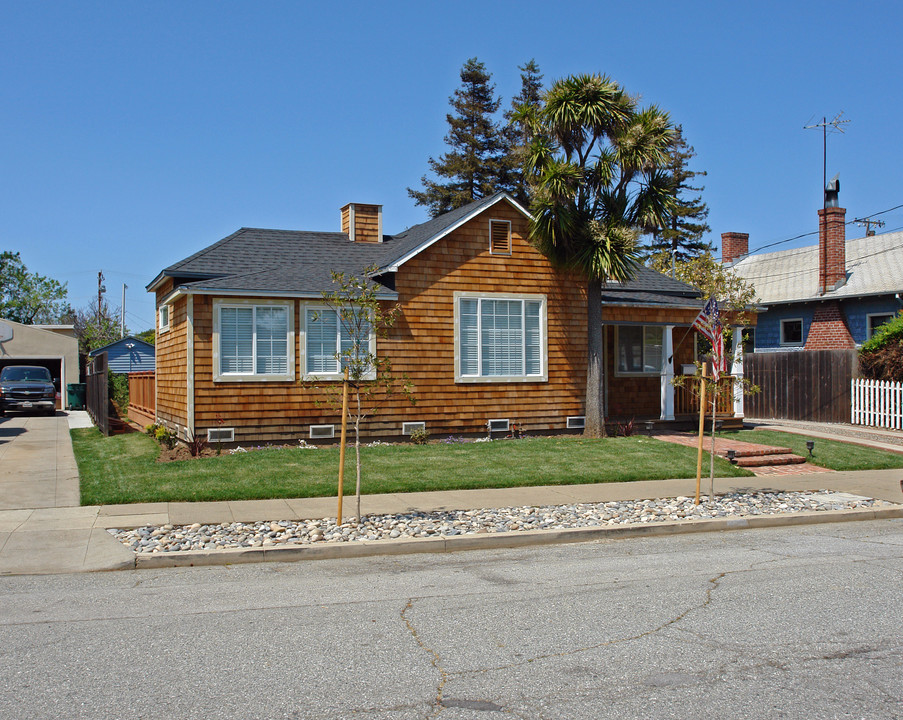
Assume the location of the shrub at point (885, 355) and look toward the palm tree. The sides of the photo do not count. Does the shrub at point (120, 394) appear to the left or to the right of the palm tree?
right

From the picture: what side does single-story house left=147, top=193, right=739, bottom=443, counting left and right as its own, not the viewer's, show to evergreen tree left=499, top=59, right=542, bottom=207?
back

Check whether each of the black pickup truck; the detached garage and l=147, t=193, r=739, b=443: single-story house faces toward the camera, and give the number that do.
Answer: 3

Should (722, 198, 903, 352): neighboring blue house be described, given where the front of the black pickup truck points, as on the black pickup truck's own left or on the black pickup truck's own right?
on the black pickup truck's own left

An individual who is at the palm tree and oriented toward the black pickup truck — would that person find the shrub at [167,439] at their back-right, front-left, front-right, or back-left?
front-left

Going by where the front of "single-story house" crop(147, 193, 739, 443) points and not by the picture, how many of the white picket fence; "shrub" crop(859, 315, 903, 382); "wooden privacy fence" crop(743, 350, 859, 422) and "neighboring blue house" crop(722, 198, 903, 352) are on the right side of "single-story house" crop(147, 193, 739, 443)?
0

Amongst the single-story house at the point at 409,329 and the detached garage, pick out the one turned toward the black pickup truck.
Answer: the detached garage

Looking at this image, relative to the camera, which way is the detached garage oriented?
toward the camera

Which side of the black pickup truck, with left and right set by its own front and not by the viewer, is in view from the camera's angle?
front

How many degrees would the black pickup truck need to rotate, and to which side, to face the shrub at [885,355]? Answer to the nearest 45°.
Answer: approximately 45° to its left

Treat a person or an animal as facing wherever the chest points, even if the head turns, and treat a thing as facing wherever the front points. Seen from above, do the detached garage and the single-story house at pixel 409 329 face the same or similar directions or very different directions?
same or similar directions

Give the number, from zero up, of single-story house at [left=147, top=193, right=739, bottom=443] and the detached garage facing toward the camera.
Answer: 2

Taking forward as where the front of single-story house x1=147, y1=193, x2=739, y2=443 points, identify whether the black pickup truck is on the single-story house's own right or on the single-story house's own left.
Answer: on the single-story house's own right

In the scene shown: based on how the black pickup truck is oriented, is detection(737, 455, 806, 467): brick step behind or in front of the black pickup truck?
in front

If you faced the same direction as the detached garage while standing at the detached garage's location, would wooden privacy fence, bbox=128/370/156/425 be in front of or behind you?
in front

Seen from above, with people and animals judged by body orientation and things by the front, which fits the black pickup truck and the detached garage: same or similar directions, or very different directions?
same or similar directions
